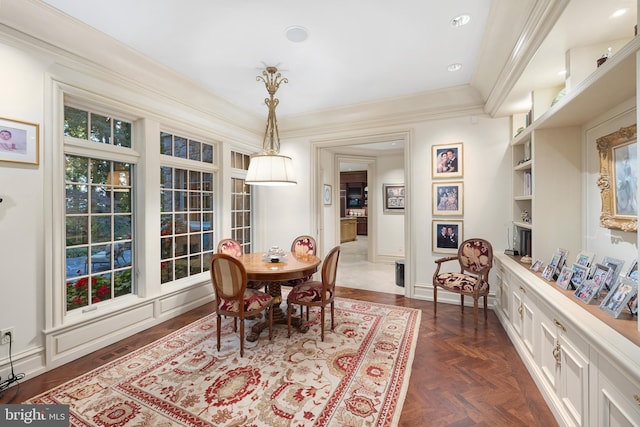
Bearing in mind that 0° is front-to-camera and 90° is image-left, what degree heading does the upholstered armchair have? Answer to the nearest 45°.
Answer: approximately 45°

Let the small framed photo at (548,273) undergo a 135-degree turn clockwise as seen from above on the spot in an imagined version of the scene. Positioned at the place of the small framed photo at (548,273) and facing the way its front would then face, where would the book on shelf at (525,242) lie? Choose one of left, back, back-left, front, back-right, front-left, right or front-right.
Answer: front

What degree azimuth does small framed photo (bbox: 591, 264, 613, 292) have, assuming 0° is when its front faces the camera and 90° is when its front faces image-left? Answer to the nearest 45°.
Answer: approximately 45°

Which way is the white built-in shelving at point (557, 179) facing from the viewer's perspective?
to the viewer's left

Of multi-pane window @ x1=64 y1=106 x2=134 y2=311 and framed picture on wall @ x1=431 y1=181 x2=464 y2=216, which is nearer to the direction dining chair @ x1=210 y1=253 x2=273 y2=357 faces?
the framed picture on wall

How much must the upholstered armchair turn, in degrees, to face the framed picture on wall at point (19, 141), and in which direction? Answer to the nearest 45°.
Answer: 0° — it already faces it

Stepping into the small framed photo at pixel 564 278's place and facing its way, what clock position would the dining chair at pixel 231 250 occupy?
The dining chair is roughly at 1 o'clock from the small framed photo.

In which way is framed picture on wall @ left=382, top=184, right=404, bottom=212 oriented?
toward the camera

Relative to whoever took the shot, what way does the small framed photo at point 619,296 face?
facing the viewer and to the left of the viewer

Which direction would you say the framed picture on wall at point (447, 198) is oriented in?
toward the camera

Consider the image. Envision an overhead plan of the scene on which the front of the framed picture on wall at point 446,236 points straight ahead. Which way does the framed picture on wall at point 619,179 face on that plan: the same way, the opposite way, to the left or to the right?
to the right

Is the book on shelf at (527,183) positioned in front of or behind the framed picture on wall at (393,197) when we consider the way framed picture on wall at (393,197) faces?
in front

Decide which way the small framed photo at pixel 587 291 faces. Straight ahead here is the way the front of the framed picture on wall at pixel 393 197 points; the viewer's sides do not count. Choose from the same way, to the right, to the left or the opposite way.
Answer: to the right

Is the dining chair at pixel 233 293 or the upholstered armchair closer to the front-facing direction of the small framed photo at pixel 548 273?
the dining chair

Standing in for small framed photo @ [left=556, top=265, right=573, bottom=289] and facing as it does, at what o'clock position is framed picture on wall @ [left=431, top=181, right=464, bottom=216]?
The framed picture on wall is roughly at 3 o'clock from the small framed photo.

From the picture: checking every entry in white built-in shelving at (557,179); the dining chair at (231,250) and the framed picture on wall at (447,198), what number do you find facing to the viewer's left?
1
